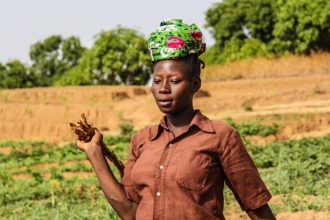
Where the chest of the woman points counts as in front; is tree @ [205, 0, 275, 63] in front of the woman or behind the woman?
behind

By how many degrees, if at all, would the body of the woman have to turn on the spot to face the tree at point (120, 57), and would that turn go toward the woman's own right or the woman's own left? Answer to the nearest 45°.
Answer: approximately 135° to the woman's own right

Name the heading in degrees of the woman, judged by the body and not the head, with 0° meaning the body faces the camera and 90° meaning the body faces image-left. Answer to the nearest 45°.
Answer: approximately 45°
